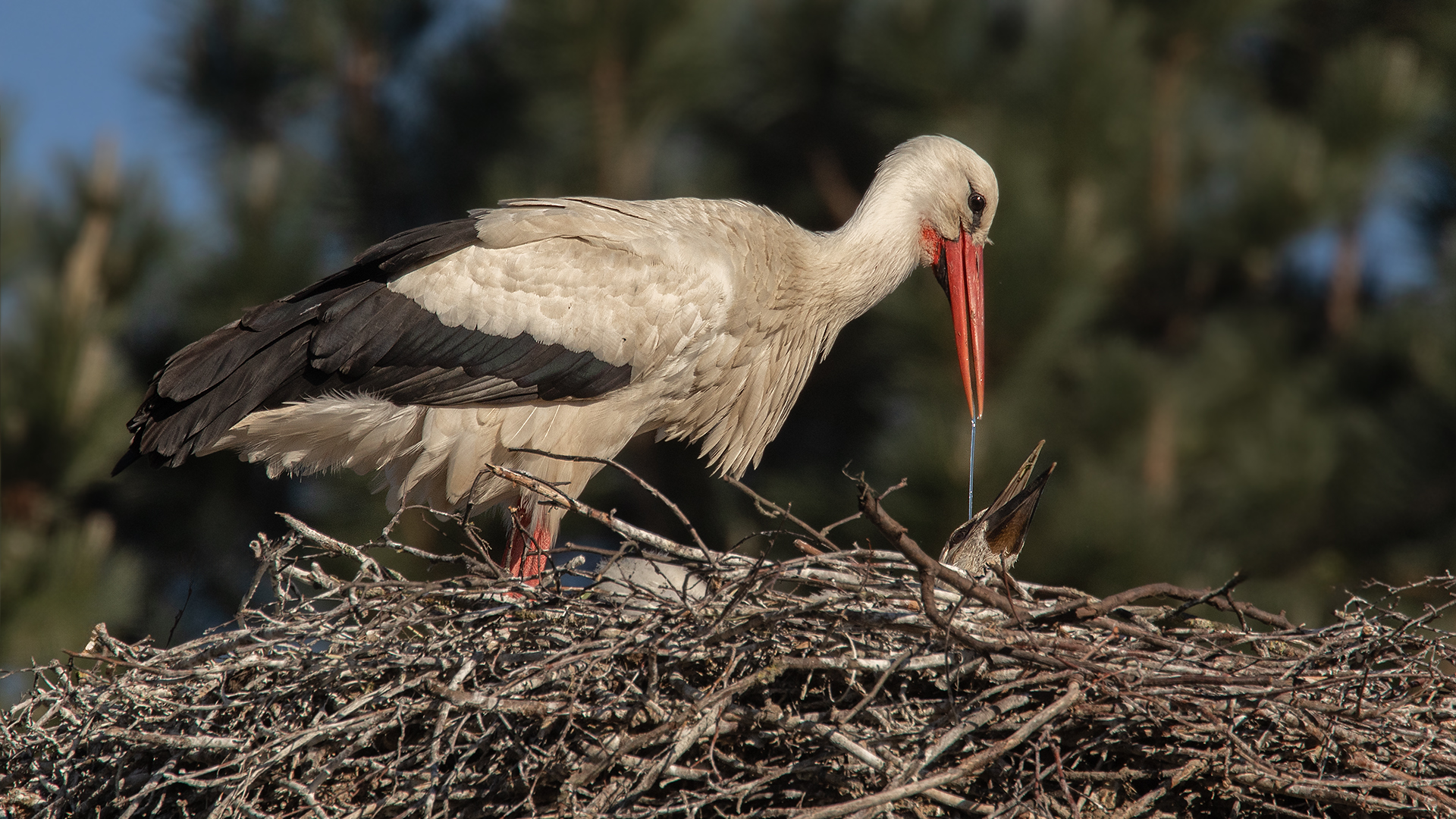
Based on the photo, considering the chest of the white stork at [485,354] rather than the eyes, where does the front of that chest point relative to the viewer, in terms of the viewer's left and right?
facing to the right of the viewer
